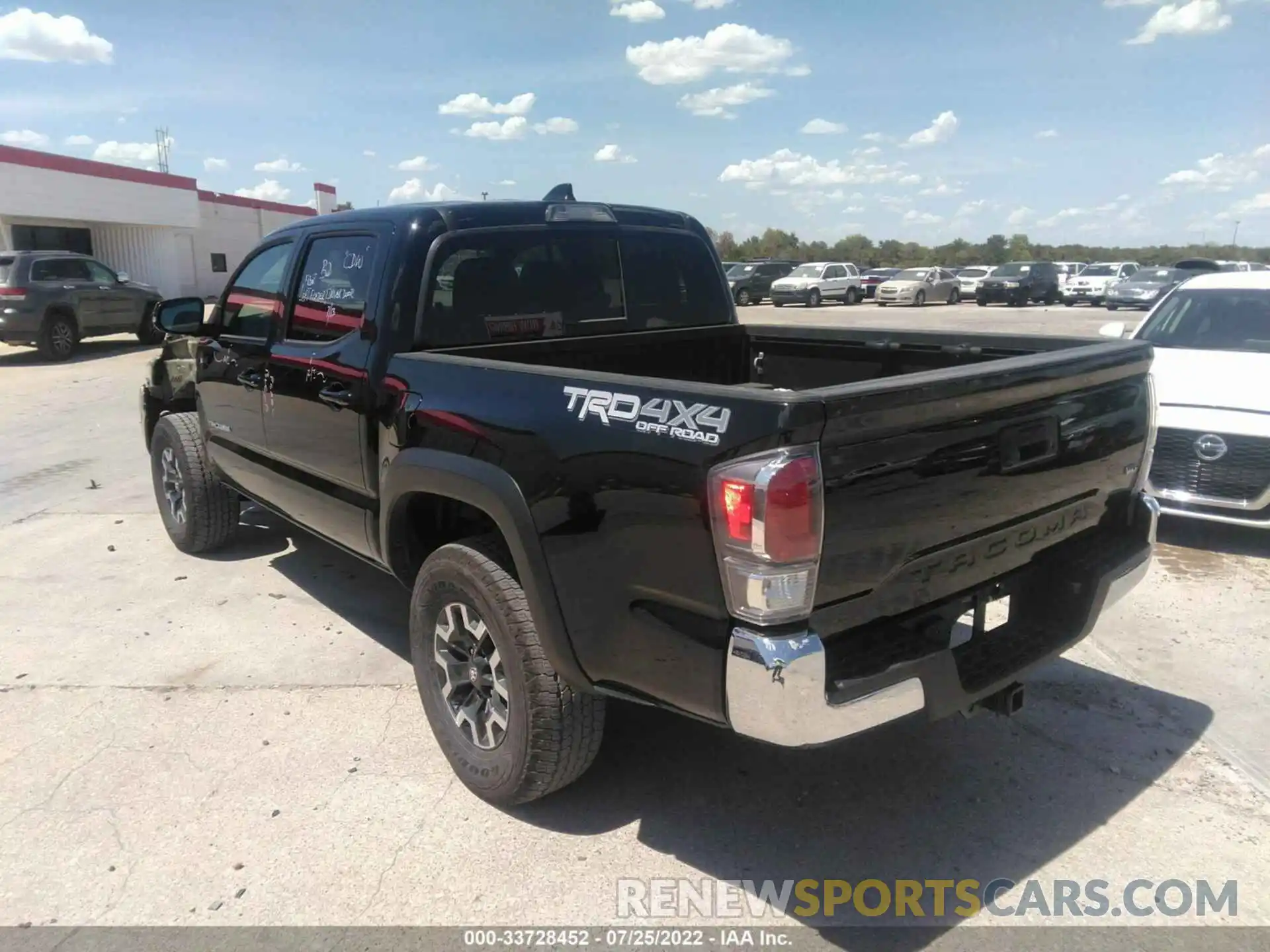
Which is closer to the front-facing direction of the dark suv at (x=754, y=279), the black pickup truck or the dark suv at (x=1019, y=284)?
the black pickup truck

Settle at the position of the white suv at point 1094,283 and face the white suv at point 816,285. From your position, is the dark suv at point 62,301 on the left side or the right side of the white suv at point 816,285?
left

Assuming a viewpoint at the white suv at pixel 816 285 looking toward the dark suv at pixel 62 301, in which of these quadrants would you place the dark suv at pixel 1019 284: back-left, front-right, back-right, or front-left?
back-left

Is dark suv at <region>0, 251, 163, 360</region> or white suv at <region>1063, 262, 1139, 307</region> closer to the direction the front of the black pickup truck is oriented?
the dark suv

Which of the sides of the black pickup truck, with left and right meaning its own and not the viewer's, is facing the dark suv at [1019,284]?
right

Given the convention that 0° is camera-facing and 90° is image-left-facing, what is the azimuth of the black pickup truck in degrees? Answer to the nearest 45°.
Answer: approximately 135°

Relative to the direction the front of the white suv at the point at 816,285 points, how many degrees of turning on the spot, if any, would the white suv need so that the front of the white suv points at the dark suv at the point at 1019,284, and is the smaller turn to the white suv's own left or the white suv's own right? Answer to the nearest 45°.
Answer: approximately 135° to the white suv's own left

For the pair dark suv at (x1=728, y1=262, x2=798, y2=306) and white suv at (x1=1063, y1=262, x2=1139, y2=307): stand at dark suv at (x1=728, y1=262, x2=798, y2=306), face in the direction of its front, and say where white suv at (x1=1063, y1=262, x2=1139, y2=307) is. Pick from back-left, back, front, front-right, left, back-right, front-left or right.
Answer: back-left

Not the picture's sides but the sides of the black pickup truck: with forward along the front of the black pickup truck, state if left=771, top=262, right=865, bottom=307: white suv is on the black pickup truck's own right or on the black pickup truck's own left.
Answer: on the black pickup truck's own right
